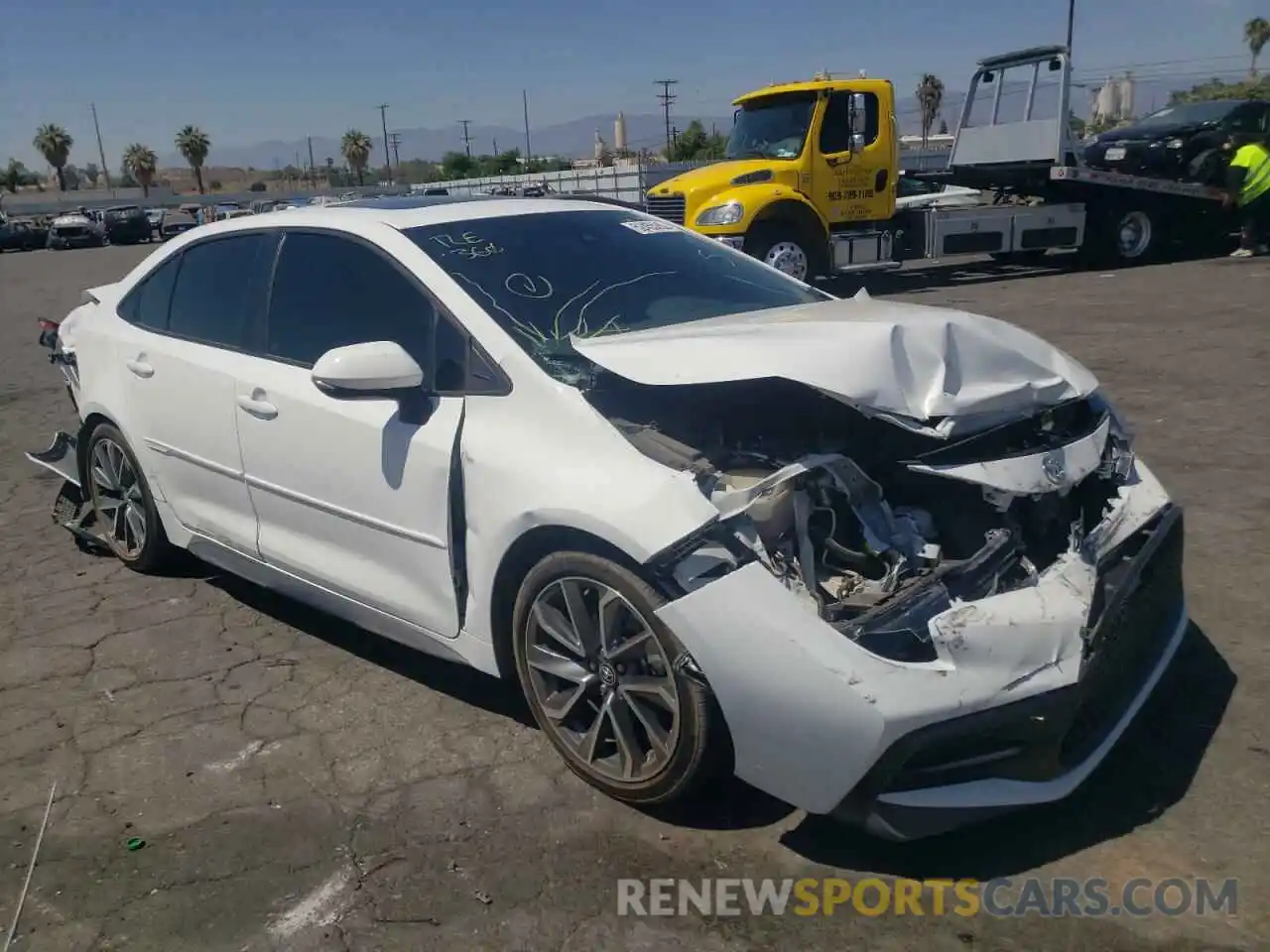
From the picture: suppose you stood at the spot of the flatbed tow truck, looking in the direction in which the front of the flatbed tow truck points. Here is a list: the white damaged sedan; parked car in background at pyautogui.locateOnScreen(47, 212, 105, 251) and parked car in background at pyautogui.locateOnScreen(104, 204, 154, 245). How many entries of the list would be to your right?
2

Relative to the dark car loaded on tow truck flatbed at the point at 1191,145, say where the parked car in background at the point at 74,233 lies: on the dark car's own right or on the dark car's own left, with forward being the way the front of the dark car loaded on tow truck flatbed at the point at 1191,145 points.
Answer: on the dark car's own right

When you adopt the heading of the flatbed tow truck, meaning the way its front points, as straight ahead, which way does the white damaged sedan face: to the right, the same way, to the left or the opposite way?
to the left

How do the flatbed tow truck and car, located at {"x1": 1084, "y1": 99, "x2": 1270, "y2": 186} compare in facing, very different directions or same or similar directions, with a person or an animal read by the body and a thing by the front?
same or similar directions

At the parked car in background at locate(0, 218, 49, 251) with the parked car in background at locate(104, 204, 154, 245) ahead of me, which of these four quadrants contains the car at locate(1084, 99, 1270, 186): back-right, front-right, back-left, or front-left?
front-right

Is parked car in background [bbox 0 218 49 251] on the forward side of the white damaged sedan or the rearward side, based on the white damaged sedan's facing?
on the rearward side

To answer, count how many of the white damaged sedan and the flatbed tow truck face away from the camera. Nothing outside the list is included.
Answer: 0

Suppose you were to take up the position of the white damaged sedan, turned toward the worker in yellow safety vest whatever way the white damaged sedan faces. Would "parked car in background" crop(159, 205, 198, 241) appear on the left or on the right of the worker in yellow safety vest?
left

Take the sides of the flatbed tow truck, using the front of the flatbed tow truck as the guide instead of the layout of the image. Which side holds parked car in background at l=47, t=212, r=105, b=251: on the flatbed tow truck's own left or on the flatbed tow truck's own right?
on the flatbed tow truck's own right

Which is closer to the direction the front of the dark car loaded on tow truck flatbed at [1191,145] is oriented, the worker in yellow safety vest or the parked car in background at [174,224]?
the parked car in background

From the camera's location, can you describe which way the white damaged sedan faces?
facing the viewer and to the right of the viewer

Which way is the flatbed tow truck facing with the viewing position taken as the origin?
facing the viewer and to the left of the viewer
